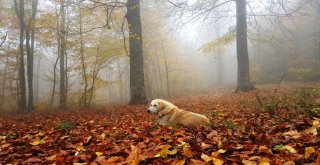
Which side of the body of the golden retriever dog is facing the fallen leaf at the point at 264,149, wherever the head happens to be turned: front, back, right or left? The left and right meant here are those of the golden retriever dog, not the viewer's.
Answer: left

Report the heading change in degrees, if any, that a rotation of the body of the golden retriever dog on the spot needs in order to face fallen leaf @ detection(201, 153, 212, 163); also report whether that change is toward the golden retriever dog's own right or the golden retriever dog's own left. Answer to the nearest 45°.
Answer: approximately 90° to the golden retriever dog's own left

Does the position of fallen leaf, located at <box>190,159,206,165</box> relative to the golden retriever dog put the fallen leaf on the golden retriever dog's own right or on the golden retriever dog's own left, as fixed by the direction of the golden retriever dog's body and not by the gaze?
on the golden retriever dog's own left

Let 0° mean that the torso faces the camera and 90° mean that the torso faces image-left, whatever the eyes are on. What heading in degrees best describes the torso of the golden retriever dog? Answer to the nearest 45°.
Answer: approximately 90°

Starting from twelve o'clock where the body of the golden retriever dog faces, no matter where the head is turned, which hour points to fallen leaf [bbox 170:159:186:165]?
The fallen leaf is roughly at 9 o'clock from the golden retriever dog.

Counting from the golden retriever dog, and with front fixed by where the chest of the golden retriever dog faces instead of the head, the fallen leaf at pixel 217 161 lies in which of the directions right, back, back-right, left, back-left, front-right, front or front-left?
left

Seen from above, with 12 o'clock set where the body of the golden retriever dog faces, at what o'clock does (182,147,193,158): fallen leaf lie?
The fallen leaf is roughly at 9 o'clock from the golden retriever dog.

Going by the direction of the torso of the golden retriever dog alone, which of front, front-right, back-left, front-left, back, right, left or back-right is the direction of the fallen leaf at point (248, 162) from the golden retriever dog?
left

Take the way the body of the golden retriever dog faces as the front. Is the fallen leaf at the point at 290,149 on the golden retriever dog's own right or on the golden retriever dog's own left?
on the golden retriever dog's own left
